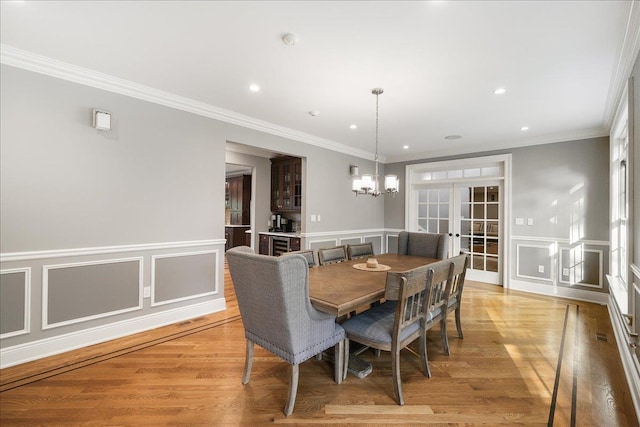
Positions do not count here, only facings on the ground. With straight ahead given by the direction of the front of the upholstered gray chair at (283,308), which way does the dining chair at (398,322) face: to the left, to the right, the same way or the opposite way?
to the left

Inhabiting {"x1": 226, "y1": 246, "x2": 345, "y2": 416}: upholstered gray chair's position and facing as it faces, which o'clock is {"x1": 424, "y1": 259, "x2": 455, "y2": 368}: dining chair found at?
The dining chair is roughly at 1 o'clock from the upholstered gray chair.

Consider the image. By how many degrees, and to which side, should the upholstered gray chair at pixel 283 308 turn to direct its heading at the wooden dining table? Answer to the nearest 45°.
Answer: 0° — it already faces it

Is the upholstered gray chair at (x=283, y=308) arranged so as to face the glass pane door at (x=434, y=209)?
yes

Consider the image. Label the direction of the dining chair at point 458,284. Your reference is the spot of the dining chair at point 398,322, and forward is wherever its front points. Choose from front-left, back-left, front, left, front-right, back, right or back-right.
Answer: right

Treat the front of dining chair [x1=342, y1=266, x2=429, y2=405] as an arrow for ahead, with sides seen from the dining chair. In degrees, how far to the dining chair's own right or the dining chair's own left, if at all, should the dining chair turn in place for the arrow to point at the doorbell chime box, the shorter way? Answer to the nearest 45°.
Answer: approximately 45° to the dining chair's own left

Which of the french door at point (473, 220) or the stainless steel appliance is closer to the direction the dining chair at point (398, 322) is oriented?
the stainless steel appliance

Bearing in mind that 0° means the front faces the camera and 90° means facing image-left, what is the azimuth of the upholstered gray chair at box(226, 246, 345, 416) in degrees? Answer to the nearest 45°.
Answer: approximately 225°

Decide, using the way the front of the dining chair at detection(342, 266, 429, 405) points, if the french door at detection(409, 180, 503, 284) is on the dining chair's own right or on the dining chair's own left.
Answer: on the dining chair's own right

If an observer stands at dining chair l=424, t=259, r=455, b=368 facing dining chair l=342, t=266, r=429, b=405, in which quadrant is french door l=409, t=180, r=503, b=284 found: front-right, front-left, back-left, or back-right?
back-right

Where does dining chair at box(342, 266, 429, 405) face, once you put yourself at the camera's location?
facing away from the viewer and to the left of the viewer
